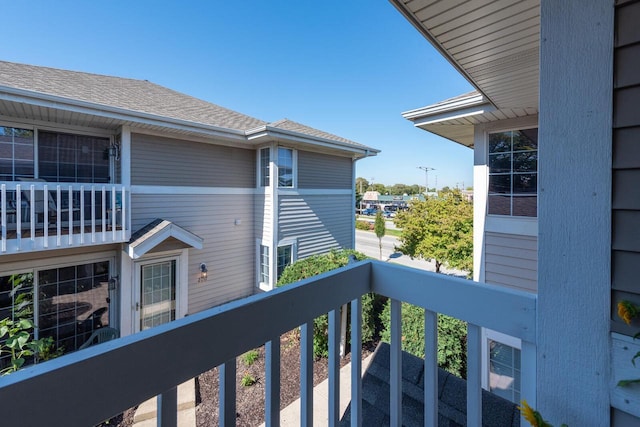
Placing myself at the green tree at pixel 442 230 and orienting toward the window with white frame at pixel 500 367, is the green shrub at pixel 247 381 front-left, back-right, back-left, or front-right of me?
front-right

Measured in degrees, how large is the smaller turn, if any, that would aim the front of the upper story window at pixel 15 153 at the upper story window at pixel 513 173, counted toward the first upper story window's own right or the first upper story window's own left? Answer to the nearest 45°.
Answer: approximately 45° to the first upper story window's own left

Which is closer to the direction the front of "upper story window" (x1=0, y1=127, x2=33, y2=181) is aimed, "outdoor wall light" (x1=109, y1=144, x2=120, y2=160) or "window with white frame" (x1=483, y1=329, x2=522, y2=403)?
the window with white frame

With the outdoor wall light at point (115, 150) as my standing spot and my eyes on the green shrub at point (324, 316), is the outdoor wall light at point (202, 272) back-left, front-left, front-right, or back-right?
front-left

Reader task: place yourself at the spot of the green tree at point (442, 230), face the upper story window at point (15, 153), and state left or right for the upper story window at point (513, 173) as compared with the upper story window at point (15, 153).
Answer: left

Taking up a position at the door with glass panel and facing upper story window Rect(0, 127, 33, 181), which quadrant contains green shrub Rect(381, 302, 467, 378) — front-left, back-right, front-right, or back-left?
back-left

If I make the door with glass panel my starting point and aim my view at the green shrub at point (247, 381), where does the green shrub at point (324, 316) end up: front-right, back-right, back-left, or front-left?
front-left

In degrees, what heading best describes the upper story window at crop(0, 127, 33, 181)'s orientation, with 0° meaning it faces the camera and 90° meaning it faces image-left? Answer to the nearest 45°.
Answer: approximately 0°

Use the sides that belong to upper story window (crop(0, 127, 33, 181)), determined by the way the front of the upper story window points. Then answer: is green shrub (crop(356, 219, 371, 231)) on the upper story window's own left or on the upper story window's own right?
on the upper story window's own left

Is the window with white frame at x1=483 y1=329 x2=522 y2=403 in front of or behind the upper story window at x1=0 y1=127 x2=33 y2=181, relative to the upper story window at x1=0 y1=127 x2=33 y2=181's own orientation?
in front

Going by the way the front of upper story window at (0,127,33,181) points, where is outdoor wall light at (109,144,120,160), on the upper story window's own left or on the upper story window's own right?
on the upper story window's own left

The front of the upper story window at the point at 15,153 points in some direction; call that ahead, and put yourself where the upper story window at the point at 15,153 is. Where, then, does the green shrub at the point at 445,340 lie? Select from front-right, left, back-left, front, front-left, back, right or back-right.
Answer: front-left
